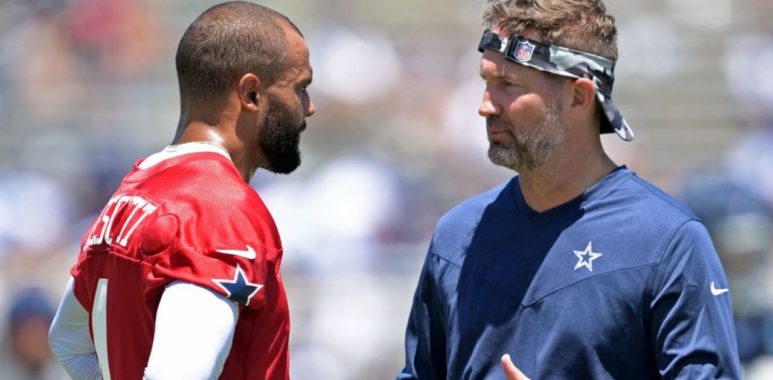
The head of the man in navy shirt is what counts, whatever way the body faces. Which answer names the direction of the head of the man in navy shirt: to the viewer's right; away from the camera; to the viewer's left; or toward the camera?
to the viewer's left

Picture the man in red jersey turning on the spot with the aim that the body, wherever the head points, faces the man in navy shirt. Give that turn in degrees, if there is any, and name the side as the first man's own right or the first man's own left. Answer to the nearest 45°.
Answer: approximately 45° to the first man's own right

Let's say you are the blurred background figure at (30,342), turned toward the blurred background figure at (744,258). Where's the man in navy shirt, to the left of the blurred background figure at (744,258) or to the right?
right

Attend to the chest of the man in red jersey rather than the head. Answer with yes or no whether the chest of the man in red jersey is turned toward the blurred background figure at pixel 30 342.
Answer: no

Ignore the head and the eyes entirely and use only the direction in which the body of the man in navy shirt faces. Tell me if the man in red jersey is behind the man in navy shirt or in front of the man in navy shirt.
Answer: in front

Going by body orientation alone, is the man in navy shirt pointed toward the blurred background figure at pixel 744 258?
no

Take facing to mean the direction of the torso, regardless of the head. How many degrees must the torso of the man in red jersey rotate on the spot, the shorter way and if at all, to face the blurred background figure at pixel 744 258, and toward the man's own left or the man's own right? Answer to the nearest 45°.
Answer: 0° — they already face them

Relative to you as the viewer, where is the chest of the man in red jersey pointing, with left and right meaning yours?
facing away from the viewer and to the right of the viewer

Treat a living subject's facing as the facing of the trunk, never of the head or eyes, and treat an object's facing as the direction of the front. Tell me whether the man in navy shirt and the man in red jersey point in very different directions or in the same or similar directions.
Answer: very different directions

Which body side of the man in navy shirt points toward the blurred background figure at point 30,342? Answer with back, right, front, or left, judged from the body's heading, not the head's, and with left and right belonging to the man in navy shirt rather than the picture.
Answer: right
